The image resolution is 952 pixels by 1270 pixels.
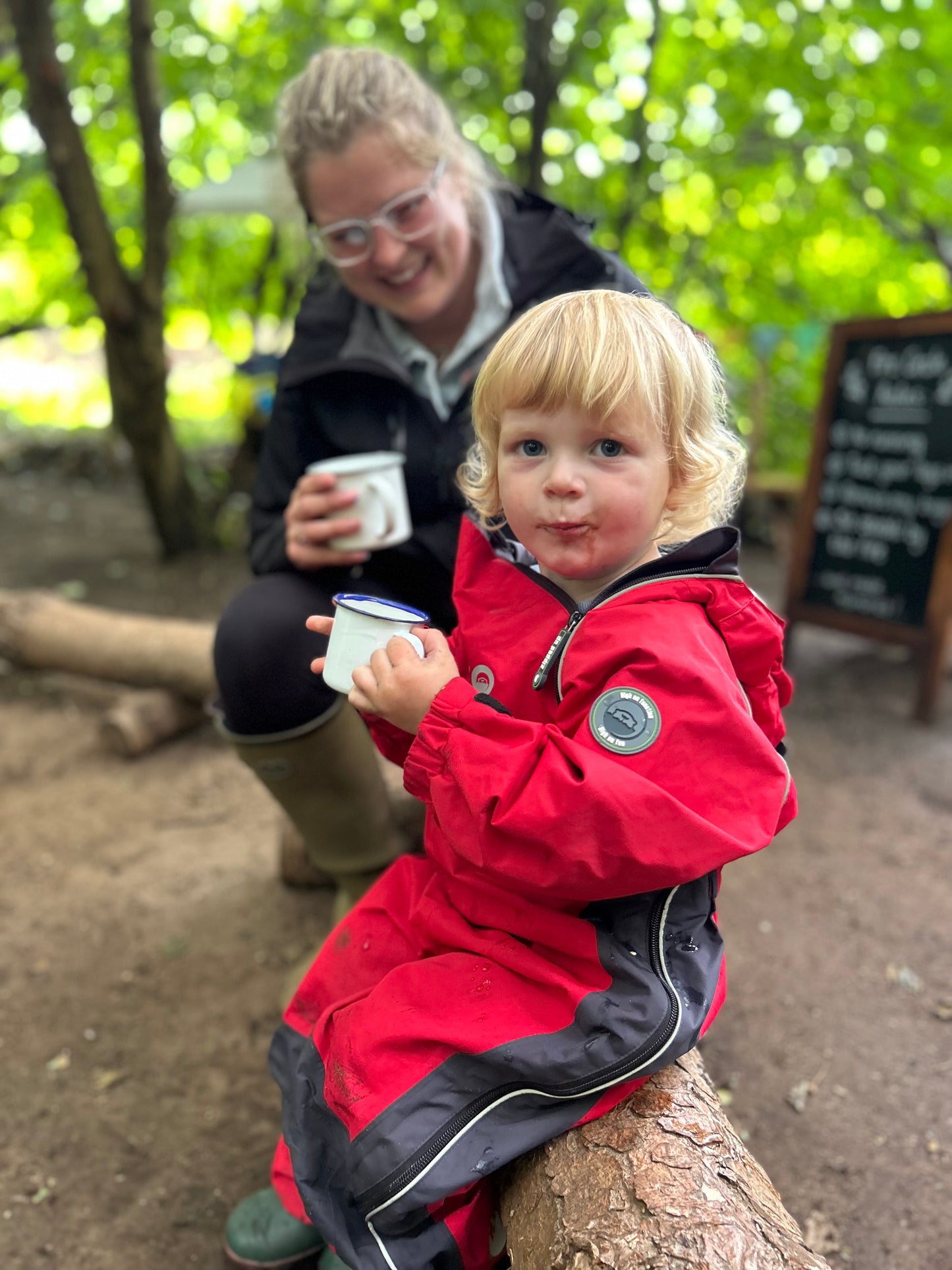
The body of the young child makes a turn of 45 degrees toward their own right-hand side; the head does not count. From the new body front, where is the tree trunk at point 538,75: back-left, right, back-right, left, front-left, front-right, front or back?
right

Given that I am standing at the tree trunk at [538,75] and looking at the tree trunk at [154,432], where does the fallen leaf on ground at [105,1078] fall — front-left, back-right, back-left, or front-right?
front-left

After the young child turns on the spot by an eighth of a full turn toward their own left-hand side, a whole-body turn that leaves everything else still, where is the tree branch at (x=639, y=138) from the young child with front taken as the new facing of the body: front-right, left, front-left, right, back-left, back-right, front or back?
back

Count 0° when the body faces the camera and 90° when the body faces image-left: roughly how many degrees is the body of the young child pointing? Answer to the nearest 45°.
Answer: approximately 45°

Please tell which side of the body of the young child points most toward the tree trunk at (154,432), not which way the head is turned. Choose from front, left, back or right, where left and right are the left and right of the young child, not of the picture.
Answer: right

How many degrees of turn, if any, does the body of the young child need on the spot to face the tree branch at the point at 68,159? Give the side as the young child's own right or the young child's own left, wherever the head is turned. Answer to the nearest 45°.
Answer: approximately 90° to the young child's own right

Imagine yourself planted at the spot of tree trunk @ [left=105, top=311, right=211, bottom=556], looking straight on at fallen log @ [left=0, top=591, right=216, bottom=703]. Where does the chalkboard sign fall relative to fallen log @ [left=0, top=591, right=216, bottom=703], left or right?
left

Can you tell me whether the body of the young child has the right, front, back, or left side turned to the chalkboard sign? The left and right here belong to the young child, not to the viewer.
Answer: back

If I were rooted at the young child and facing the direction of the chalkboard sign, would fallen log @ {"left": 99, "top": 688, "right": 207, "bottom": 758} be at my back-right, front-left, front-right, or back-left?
front-left

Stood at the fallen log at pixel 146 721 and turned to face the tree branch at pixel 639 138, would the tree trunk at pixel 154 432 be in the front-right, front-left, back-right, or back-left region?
front-left

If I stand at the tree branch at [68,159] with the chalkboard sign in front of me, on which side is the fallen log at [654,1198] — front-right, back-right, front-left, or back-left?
front-right

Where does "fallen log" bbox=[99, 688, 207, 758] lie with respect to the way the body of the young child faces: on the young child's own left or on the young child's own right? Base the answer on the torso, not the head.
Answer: on the young child's own right

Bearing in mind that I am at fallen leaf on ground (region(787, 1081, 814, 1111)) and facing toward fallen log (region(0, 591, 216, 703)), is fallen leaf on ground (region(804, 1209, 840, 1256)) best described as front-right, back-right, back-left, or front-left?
back-left
